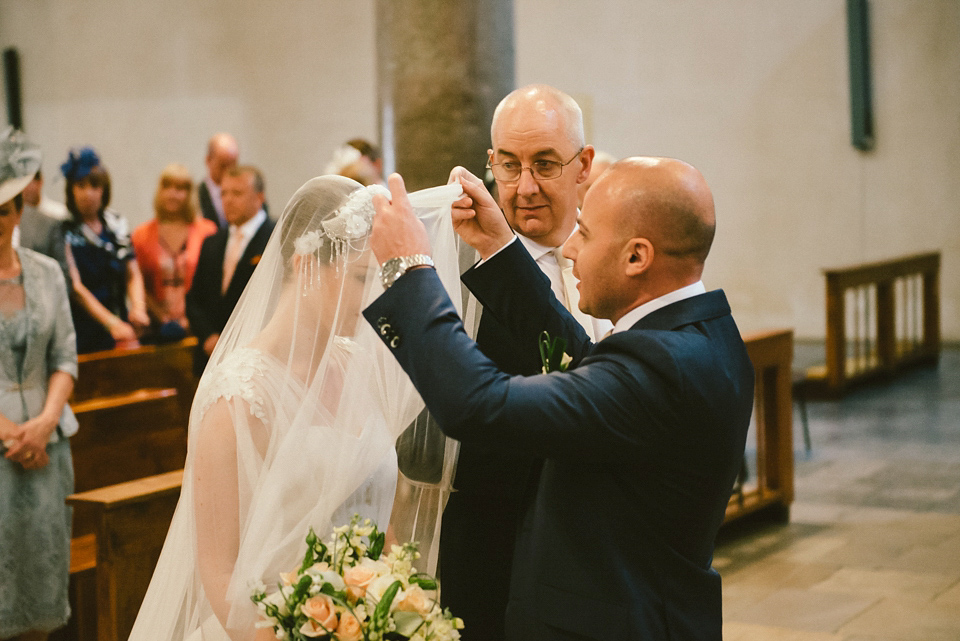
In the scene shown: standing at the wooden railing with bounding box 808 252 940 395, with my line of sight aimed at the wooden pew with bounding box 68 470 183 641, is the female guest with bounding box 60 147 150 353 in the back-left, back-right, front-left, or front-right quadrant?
front-right

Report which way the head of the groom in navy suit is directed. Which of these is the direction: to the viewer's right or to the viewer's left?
to the viewer's left

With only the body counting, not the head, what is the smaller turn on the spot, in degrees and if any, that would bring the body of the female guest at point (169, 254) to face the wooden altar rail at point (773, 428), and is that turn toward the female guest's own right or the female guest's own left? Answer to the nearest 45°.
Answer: approximately 45° to the female guest's own left

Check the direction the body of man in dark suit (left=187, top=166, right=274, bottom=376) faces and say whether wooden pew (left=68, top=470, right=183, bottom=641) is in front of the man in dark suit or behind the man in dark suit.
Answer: in front

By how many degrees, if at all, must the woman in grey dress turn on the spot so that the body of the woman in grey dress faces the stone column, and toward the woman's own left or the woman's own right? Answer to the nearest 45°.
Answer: approximately 135° to the woman's own left

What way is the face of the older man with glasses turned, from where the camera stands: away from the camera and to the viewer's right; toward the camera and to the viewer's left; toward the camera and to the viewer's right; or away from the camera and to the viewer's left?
toward the camera and to the viewer's left

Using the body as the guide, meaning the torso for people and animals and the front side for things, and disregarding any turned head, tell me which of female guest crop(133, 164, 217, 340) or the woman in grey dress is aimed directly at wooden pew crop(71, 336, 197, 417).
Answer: the female guest

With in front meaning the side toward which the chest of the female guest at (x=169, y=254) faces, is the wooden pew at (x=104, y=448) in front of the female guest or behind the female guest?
in front

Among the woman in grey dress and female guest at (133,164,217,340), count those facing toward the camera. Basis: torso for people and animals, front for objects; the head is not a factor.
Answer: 2

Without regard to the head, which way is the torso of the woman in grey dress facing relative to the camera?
toward the camera

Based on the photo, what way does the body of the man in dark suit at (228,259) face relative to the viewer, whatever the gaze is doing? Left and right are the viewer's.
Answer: facing the viewer and to the left of the viewer
